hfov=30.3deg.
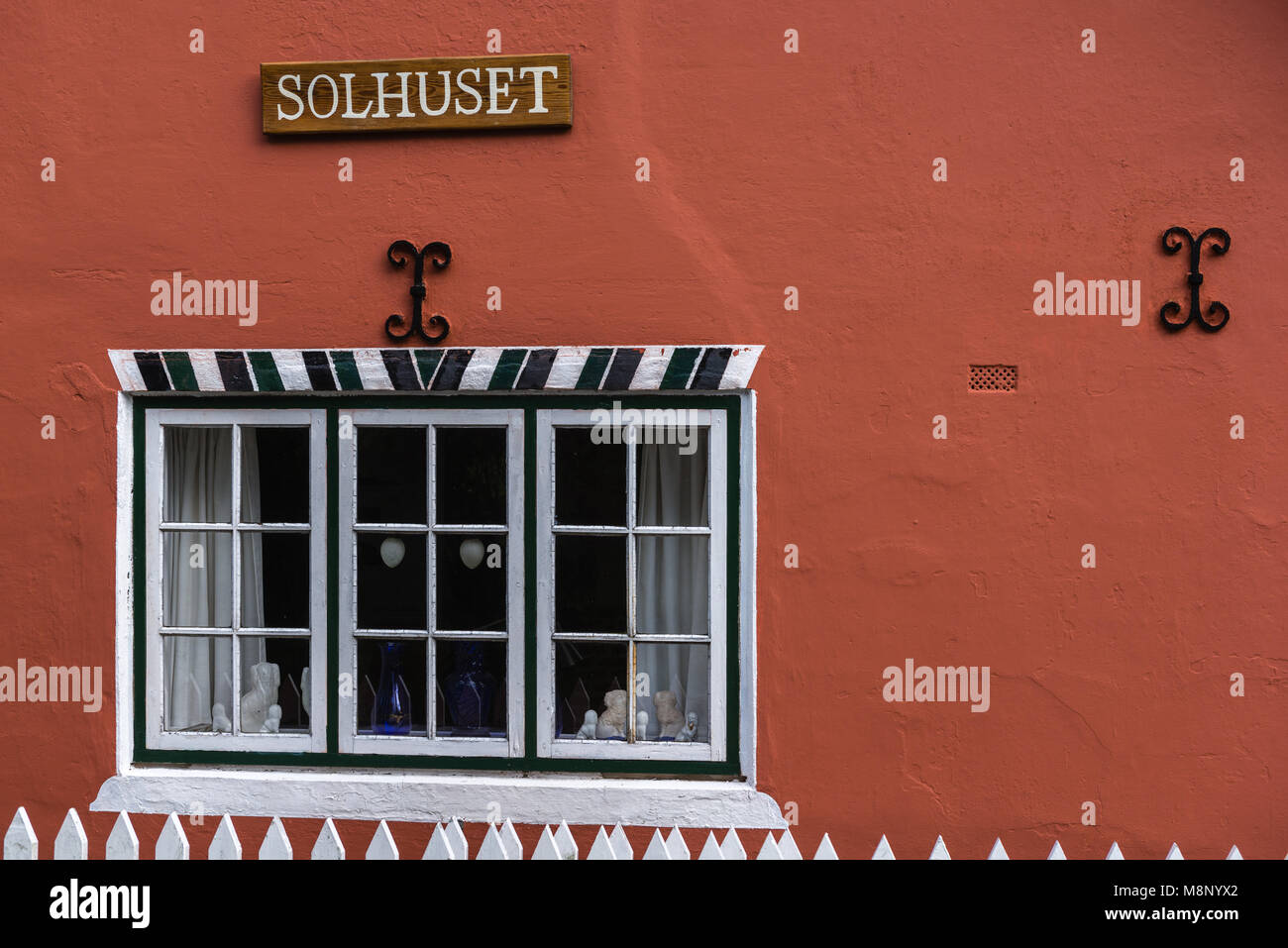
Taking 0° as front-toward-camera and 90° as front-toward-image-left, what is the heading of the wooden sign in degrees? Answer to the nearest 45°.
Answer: approximately 0°

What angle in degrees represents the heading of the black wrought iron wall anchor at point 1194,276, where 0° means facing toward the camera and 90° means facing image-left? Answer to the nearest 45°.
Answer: approximately 0°

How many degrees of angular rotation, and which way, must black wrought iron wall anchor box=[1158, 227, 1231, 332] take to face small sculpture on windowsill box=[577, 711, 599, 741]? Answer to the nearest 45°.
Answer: approximately 90° to its right

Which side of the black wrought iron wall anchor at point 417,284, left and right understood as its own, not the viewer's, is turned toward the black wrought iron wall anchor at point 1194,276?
left

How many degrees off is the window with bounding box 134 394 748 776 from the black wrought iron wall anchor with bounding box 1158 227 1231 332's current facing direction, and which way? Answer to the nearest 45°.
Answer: approximately 90° to its right
